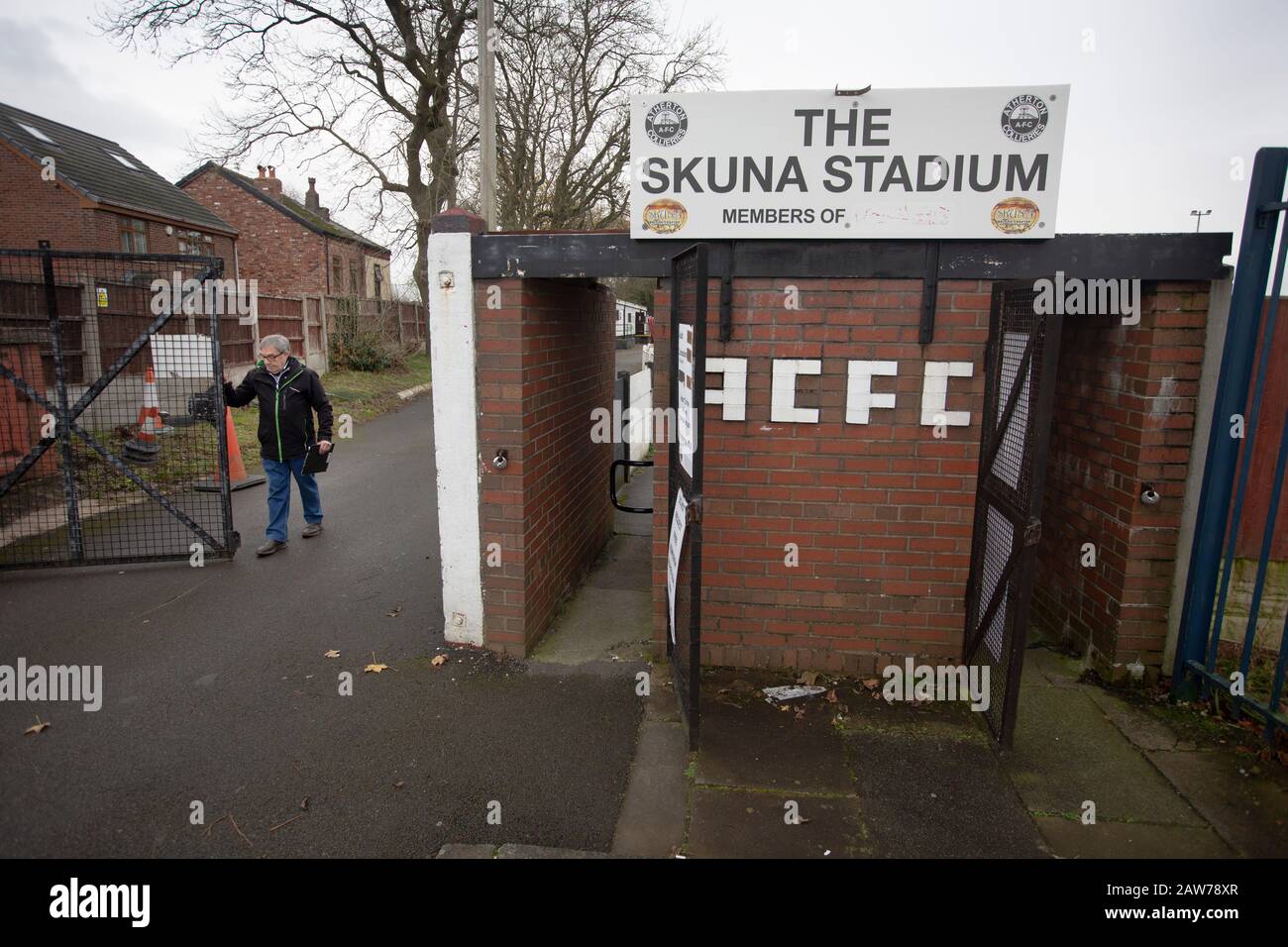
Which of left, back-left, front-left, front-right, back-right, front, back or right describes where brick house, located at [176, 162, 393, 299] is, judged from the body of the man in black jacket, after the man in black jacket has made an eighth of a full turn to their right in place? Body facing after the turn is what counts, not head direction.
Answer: right

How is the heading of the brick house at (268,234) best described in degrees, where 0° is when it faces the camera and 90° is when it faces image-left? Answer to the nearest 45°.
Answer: approximately 315°

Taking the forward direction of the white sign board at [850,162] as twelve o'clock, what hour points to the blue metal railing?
The blue metal railing is roughly at 9 o'clock from the white sign board.

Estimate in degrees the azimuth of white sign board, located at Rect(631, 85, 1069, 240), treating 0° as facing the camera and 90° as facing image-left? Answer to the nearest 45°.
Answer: approximately 0°

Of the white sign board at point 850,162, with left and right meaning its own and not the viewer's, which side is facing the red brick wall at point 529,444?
right

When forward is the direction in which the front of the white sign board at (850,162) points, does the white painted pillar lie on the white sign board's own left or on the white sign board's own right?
on the white sign board's own right

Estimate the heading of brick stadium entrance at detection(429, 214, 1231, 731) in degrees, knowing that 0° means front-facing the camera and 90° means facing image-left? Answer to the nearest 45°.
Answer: approximately 0°

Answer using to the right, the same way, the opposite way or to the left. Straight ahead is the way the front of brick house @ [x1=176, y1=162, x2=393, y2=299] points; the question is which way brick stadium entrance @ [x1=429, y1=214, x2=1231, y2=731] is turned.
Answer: to the right

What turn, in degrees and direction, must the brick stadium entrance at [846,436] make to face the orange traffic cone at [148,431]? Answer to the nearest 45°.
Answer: approximately 90° to its right

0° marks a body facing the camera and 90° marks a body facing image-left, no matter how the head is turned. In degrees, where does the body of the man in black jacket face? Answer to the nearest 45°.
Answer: approximately 45°
